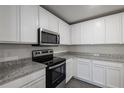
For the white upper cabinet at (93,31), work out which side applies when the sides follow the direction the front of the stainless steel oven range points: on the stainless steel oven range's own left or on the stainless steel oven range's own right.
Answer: on the stainless steel oven range's own left

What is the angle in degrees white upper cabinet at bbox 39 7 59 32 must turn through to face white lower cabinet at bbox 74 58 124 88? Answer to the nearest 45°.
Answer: approximately 45° to its left

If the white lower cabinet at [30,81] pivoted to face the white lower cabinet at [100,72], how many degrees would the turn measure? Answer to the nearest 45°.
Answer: approximately 45° to its left

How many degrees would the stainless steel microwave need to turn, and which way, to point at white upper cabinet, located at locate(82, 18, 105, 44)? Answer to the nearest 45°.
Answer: approximately 45° to its left
